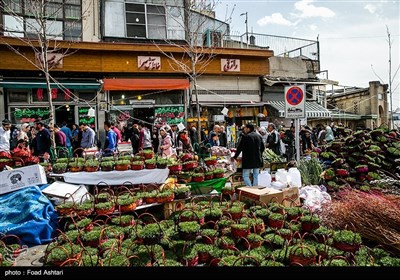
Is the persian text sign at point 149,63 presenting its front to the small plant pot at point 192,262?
yes

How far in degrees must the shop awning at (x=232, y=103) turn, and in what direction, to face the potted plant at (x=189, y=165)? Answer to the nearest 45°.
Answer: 0° — it already faces it

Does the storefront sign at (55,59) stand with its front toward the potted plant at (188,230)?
yes

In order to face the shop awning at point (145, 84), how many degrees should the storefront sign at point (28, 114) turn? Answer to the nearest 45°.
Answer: approximately 90° to its left

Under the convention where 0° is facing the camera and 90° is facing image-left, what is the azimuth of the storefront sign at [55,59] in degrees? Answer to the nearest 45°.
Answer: approximately 0°

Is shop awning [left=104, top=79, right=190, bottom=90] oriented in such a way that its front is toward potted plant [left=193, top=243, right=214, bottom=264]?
yes

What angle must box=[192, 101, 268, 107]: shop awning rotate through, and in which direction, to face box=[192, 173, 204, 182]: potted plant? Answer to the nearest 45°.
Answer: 0° — it already faces it

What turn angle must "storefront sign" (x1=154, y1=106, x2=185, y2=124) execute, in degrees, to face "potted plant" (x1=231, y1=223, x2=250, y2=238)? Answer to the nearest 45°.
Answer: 0° — it already faces it

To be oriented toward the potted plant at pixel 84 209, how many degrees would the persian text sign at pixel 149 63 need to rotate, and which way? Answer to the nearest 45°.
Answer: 0° — it already faces it
